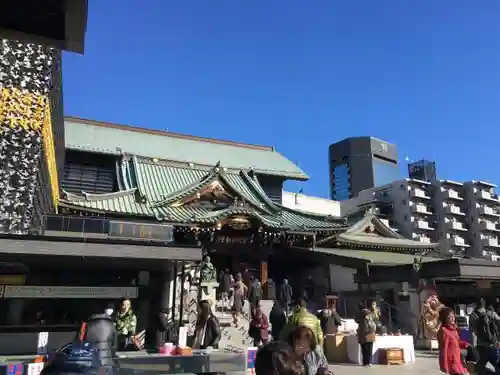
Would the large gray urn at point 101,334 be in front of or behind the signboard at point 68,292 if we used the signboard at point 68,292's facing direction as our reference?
in front

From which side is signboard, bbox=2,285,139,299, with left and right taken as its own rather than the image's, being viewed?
front

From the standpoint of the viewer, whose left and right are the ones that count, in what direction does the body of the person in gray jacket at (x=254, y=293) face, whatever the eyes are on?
facing away from the viewer

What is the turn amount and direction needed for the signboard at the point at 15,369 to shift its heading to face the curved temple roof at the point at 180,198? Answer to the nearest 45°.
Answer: approximately 135° to its left

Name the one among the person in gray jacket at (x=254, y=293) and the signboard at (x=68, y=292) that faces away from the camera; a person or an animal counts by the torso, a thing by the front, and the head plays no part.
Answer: the person in gray jacket

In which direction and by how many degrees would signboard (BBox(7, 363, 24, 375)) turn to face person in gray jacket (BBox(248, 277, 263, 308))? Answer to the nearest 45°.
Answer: approximately 135° to its left

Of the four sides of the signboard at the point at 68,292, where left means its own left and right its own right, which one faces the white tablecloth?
left
